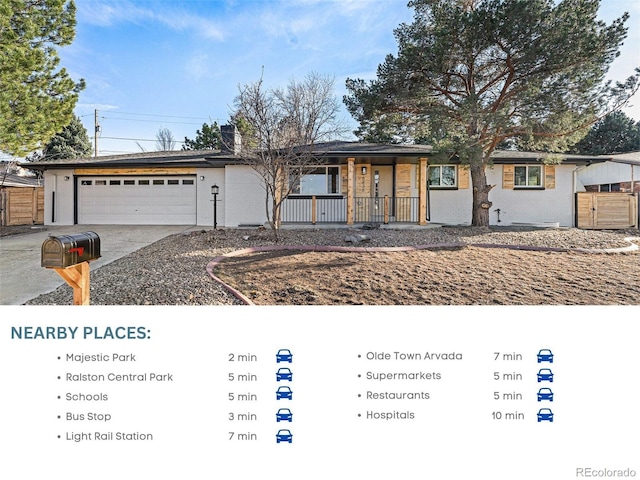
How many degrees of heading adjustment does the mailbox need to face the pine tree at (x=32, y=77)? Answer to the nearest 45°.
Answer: approximately 135° to its right

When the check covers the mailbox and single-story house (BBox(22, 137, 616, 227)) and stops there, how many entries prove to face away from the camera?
0

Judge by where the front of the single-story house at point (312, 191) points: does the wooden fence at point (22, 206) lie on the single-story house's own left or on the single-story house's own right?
on the single-story house's own right

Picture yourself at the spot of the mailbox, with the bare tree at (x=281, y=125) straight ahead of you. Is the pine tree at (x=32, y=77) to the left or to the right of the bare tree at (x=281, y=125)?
left

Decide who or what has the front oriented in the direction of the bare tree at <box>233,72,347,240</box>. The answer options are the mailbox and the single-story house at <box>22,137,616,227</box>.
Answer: the single-story house

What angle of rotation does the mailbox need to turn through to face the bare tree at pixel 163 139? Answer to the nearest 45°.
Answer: approximately 135° to its right

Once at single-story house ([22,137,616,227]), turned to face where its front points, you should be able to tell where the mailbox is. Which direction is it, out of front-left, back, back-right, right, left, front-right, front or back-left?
front

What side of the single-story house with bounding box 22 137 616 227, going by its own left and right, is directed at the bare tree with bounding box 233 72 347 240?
front

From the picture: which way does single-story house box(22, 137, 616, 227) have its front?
toward the camera

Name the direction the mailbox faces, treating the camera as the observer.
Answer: facing the viewer and to the left of the viewer
